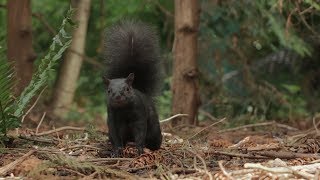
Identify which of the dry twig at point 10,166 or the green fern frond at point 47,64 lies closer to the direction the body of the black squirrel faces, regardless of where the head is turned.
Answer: the dry twig

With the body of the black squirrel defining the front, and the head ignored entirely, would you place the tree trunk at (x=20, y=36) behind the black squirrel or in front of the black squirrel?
behind

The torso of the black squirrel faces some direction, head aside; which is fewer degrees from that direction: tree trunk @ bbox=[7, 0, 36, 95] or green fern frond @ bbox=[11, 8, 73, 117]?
the green fern frond

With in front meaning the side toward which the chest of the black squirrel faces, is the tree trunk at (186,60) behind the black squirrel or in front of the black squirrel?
behind

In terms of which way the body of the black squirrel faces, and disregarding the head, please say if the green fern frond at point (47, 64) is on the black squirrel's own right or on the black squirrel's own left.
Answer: on the black squirrel's own right

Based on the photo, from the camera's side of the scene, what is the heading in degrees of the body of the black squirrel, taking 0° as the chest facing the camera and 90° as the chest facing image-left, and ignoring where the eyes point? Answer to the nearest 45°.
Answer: approximately 0°

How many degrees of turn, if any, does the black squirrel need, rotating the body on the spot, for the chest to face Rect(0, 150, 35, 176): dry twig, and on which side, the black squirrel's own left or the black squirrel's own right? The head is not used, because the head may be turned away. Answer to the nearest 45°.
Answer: approximately 45° to the black squirrel's own right

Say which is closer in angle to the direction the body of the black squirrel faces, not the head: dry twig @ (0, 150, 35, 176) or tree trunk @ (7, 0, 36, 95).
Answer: the dry twig

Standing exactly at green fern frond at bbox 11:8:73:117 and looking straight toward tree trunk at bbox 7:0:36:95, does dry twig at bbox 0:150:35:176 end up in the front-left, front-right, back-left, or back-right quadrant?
back-left

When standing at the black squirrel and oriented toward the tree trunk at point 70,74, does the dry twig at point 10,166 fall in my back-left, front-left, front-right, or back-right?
back-left
